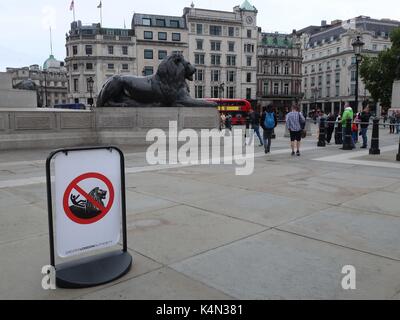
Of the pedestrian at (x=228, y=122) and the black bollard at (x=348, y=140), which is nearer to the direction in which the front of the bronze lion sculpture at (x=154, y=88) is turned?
the black bollard

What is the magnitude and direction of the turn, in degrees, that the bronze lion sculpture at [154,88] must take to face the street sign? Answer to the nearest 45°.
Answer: approximately 90° to its right

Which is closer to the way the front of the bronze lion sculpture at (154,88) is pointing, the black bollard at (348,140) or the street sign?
the black bollard

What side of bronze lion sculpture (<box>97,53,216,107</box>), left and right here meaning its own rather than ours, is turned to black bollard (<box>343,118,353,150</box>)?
front

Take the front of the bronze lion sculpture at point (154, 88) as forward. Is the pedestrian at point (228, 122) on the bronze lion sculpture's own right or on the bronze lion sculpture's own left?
on the bronze lion sculpture's own left

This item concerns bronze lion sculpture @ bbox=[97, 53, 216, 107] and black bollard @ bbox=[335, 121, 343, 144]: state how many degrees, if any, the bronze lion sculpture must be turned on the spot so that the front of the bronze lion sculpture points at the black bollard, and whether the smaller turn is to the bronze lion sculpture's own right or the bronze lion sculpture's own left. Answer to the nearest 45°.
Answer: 0° — it already faces it

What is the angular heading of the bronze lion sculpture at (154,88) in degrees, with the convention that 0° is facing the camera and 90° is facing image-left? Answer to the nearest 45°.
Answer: approximately 270°
